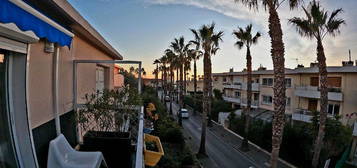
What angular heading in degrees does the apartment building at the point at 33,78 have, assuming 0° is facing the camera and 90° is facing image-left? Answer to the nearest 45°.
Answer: approximately 315°

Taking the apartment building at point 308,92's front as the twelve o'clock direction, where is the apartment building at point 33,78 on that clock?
the apartment building at point 33,78 is roughly at 11 o'clock from the apartment building at point 308,92.

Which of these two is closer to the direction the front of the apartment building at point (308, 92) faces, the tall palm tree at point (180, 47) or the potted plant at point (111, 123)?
the potted plant

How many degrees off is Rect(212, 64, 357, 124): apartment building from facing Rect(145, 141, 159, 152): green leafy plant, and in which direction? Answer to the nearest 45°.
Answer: approximately 45° to its left
